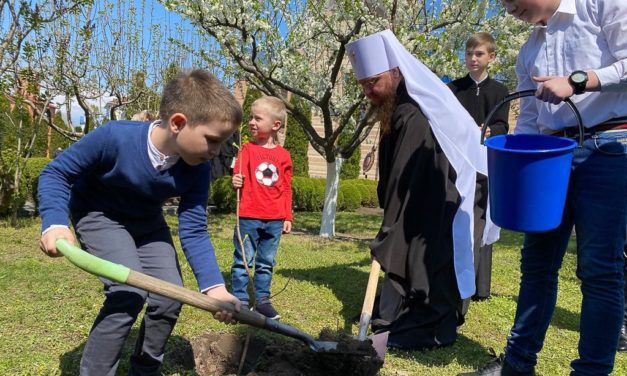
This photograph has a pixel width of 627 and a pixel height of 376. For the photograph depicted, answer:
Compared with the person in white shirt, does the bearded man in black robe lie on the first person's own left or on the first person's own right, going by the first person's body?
on the first person's own right

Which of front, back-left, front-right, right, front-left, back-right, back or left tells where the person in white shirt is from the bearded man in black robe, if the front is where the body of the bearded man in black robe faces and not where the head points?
back-left

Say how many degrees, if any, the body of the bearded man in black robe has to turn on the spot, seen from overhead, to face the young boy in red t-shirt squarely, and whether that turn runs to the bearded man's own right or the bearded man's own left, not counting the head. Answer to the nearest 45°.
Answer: approximately 45° to the bearded man's own right

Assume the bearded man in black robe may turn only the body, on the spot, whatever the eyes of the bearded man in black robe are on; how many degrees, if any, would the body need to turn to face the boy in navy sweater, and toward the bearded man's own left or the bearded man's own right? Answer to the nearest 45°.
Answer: approximately 45° to the bearded man's own left

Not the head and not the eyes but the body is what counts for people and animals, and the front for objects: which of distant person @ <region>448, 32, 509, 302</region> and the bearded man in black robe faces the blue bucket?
the distant person

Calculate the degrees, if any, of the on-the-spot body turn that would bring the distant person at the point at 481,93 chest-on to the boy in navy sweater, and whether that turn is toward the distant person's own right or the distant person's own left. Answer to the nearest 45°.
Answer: approximately 45° to the distant person's own right

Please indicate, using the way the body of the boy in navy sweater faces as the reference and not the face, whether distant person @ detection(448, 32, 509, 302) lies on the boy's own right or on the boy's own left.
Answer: on the boy's own left

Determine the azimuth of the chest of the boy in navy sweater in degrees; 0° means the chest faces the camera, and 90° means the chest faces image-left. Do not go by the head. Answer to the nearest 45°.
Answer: approximately 315°

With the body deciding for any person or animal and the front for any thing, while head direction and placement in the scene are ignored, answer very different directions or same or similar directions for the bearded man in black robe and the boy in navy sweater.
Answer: very different directions

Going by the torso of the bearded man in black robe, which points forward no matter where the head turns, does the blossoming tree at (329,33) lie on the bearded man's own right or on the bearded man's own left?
on the bearded man's own right

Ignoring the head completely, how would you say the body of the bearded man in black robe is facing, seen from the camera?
to the viewer's left

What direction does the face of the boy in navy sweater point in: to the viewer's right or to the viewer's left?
to the viewer's right
